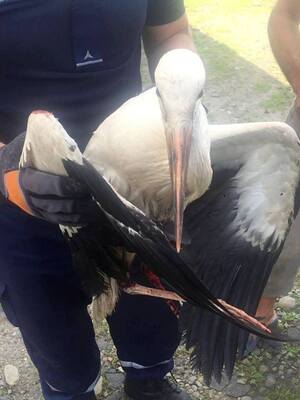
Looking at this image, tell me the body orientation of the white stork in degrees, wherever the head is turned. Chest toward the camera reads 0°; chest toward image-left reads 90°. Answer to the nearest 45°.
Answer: approximately 0°
